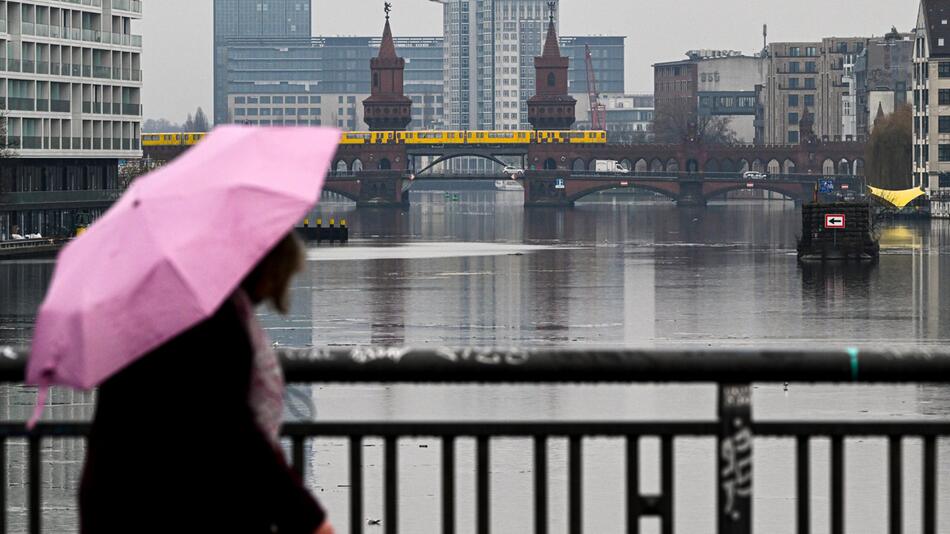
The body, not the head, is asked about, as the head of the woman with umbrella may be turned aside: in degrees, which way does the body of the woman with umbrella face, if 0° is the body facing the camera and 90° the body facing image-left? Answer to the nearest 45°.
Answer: approximately 270°
